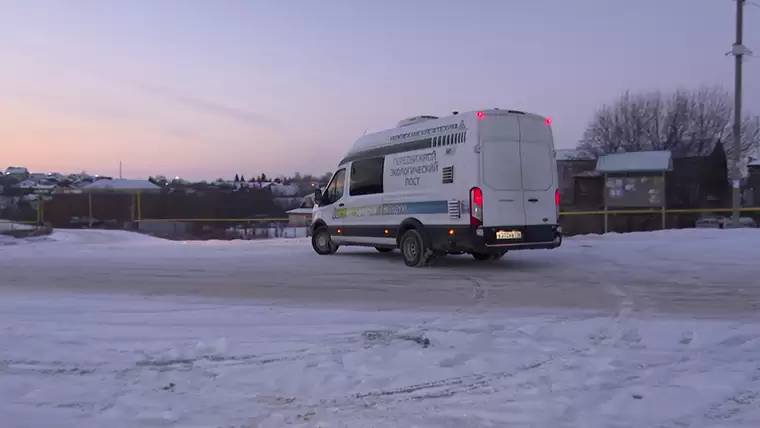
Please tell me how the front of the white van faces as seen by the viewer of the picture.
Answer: facing away from the viewer and to the left of the viewer

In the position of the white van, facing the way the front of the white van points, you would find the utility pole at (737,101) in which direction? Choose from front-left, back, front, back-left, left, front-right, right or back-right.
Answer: right
